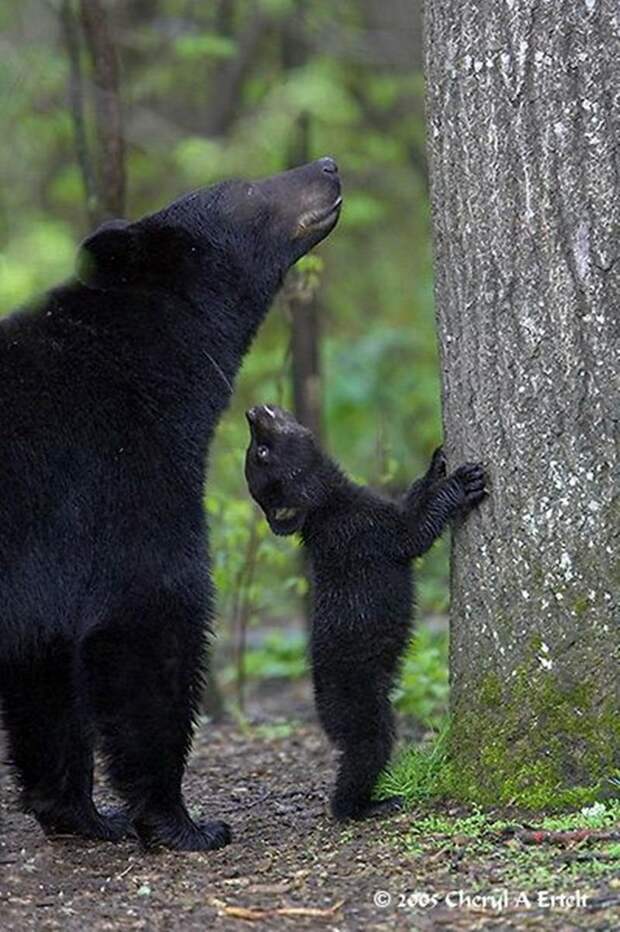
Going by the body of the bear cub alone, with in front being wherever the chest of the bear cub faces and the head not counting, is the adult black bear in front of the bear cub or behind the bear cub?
behind

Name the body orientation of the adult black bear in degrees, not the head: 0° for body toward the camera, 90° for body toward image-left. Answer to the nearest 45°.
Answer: approximately 270°

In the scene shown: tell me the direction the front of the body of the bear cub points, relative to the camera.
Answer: to the viewer's right

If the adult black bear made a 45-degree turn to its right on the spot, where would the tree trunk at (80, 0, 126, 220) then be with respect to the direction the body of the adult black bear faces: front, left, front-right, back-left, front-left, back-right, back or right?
back-left

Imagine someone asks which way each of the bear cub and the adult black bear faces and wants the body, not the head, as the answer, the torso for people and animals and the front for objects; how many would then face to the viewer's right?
2
